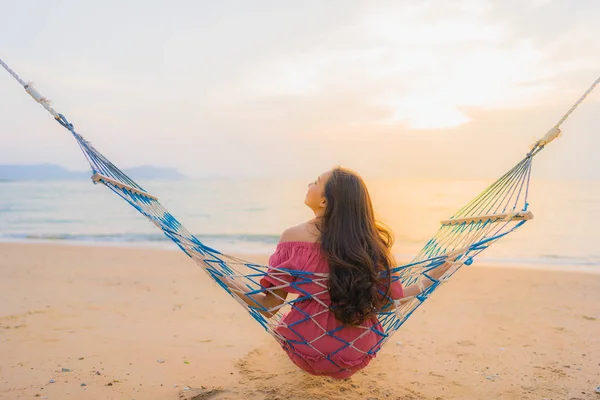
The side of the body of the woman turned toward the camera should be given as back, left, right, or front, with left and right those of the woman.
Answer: back
